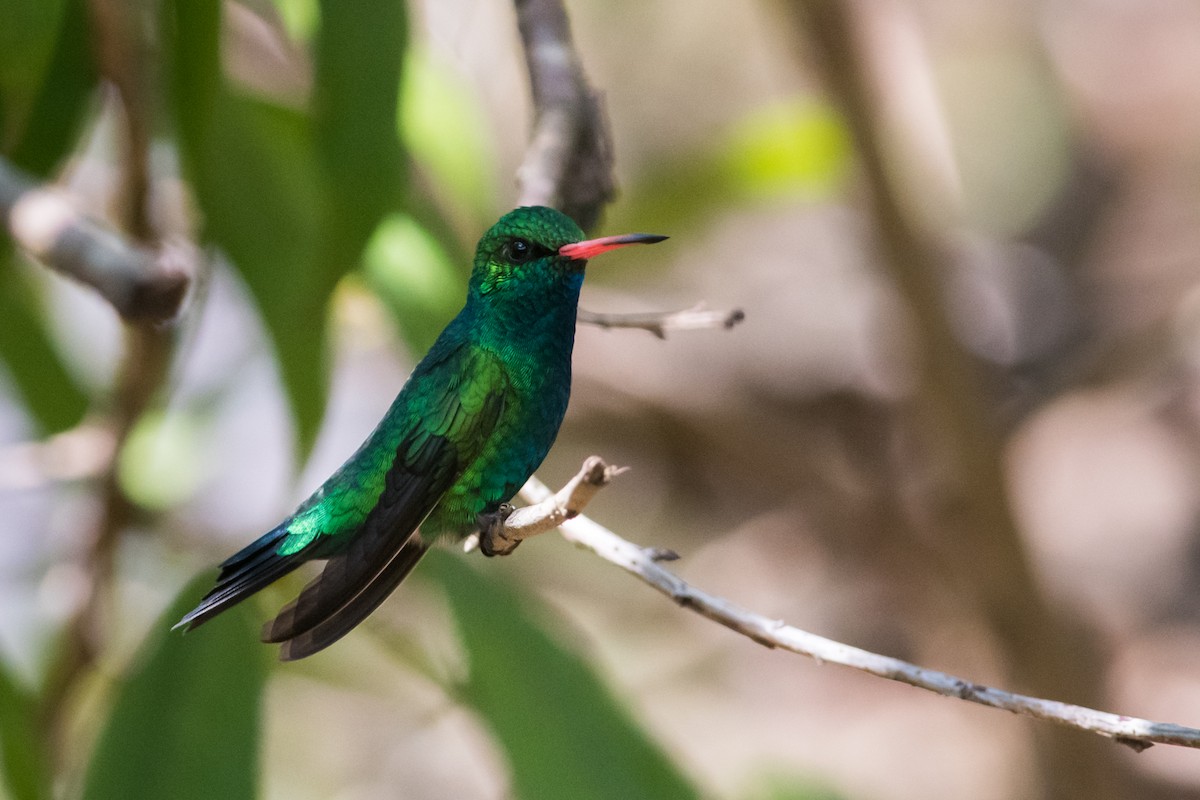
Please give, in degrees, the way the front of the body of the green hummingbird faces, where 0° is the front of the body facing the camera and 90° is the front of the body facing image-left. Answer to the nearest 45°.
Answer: approximately 270°

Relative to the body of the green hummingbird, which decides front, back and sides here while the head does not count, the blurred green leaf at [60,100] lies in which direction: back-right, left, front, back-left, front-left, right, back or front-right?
back-left

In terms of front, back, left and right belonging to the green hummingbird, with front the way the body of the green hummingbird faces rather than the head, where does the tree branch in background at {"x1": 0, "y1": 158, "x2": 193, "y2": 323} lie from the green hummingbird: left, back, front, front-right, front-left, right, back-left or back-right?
back-left

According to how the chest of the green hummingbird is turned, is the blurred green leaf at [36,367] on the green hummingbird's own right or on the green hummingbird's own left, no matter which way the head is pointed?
on the green hummingbird's own left
